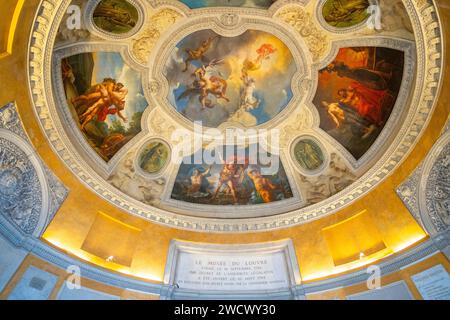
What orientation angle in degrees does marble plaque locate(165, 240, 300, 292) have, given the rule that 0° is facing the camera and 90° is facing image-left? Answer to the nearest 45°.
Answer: approximately 0°
